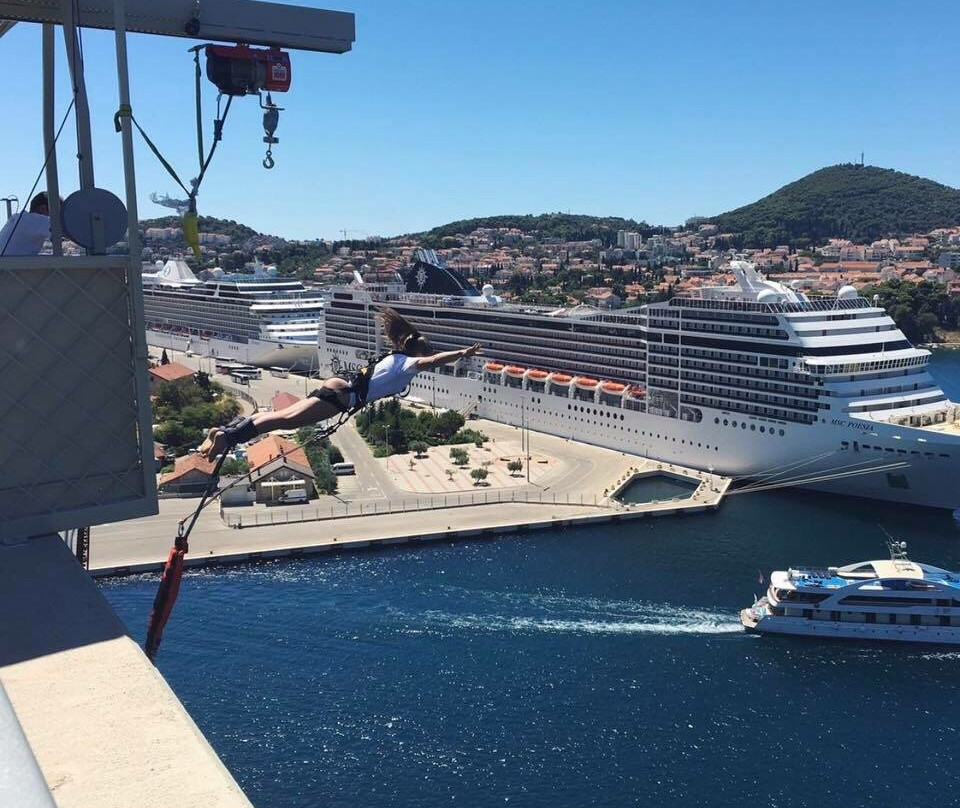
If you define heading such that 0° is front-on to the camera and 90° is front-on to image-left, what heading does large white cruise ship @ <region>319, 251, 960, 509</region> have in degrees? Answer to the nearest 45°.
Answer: approximately 315°

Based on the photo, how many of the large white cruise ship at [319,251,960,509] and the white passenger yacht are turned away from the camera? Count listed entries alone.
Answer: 0

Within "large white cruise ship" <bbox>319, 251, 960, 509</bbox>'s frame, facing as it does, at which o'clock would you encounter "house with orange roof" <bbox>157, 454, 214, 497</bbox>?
The house with orange roof is roughly at 4 o'clock from the large white cruise ship.

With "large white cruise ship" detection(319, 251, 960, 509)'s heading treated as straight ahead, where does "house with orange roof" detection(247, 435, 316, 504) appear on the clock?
The house with orange roof is roughly at 4 o'clock from the large white cruise ship.

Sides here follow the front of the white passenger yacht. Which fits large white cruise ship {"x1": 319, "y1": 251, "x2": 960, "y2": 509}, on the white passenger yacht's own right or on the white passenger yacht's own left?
on the white passenger yacht's own left

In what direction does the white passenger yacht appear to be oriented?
to the viewer's right

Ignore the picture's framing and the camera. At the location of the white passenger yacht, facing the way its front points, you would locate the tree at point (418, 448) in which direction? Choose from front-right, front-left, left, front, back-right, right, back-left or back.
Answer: back-left
